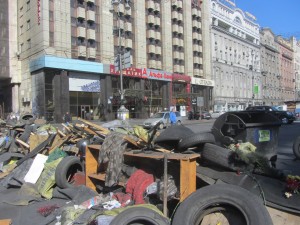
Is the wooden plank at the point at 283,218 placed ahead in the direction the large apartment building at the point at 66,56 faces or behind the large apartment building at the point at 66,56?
ahead

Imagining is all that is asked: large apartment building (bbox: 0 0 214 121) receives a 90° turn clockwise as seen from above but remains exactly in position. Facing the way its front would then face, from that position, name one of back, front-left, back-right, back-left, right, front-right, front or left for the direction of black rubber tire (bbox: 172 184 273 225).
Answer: front-left

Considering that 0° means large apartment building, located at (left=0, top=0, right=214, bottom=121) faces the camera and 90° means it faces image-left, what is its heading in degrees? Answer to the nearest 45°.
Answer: approximately 315°

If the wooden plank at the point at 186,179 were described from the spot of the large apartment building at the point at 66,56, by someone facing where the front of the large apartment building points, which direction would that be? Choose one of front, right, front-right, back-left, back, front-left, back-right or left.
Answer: front-right

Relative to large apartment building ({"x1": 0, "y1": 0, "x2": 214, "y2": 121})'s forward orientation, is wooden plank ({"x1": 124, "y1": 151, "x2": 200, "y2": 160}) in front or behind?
in front

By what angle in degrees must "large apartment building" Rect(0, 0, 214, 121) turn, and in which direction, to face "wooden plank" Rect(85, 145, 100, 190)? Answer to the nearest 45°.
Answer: approximately 45° to its right

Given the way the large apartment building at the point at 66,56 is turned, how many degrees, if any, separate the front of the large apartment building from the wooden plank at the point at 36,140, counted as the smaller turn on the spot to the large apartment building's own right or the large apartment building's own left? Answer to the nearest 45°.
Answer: approximately 45° to the large apartment building's own right

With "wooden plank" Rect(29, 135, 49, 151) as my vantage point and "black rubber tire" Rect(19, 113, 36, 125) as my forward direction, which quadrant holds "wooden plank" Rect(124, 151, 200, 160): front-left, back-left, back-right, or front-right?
back-right

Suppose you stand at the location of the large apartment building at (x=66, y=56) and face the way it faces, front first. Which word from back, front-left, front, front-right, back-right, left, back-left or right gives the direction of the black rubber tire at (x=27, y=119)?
front-right

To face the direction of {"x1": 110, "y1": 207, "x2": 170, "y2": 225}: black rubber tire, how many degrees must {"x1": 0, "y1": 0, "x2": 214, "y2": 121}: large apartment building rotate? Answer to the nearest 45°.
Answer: approximately 45° to its right
